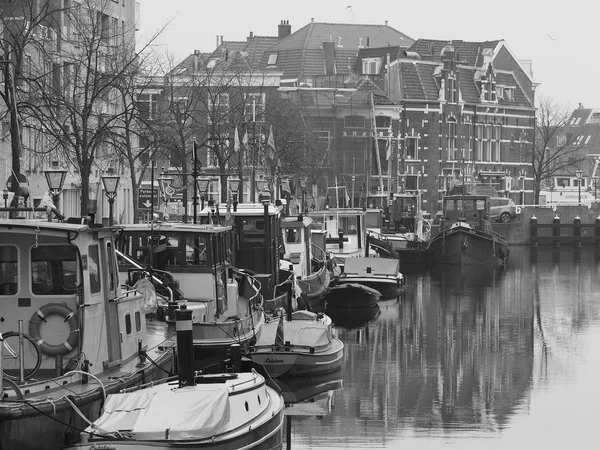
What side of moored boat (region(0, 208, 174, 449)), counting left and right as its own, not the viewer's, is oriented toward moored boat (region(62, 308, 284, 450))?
right

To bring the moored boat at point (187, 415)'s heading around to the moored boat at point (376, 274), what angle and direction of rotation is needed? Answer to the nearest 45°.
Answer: approximately 45° to its left

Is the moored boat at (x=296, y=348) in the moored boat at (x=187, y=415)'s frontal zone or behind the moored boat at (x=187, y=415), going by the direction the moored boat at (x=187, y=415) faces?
frontal zone

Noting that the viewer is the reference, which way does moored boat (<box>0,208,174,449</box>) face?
facing away from the viewer and to the right of the viewer

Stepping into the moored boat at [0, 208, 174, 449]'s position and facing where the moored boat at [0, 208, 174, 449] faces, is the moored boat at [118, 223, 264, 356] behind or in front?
in front

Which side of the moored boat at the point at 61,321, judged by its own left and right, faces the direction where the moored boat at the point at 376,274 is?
front
